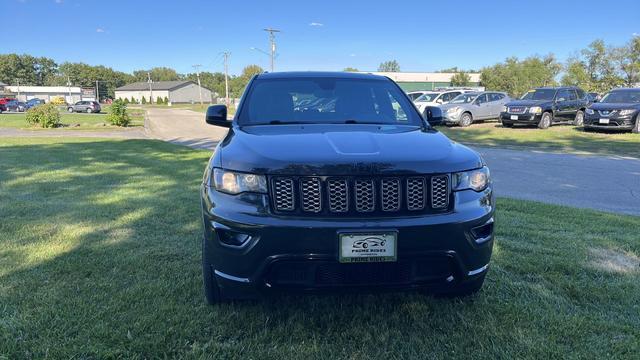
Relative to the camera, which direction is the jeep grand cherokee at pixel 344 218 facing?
toward the camera

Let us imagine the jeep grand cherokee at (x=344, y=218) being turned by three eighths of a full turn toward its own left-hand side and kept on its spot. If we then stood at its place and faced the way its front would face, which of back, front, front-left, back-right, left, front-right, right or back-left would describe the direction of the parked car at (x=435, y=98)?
front-left

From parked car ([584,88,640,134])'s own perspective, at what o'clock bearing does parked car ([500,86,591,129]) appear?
parked car ([500,86,591,129]) is roughly at 3 o'clock from parked car ([584,88,640,134]).

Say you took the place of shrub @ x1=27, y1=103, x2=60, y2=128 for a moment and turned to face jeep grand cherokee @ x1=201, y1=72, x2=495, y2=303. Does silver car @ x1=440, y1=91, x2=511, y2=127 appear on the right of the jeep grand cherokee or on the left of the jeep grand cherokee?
left

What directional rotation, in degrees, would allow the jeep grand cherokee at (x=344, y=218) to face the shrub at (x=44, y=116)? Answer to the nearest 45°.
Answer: approximately 135° to its right

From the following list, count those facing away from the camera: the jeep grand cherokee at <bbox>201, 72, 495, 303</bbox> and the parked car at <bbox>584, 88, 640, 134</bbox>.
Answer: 0

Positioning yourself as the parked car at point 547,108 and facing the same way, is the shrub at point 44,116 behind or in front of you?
in front

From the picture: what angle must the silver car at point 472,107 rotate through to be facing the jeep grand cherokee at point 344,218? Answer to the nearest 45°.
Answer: approximately 45° to its left

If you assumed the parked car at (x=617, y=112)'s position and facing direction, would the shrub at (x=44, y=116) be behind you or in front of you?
in front

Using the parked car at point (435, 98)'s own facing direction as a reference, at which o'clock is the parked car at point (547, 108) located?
the parked car at point (547, 108) is roughly at 9 o'clock from the parked car at point (435, 98).

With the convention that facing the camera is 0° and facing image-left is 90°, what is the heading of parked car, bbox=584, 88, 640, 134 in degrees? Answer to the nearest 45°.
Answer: approximately 45°

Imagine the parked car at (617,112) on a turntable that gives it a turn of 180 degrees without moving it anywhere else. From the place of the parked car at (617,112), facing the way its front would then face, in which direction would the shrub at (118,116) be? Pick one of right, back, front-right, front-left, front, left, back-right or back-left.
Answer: back-left

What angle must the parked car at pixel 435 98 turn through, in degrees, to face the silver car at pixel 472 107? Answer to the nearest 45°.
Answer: approximately 90° to its left

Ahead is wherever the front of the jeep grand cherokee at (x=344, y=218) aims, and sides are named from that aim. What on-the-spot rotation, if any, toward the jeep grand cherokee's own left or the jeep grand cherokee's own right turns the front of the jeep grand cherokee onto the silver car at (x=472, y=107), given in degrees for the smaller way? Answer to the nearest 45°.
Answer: approximately 180°

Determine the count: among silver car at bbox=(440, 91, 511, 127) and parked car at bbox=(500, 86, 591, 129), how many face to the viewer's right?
0

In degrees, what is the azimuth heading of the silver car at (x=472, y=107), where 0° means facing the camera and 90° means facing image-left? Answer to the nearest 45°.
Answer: approximately 45°
